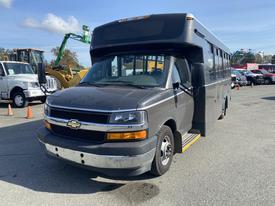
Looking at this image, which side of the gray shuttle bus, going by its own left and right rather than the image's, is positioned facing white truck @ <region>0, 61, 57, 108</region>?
right

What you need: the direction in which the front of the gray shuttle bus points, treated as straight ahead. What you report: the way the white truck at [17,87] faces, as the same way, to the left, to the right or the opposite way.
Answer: to the left

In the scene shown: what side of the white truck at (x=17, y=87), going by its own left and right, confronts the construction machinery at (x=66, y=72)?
left

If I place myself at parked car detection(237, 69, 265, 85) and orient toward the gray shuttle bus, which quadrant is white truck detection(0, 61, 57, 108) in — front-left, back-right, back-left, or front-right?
front-right

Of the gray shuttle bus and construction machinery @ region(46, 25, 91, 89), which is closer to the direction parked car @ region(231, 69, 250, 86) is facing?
the gray shuttle bus

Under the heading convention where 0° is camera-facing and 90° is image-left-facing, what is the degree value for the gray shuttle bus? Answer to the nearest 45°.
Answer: approximately 45°

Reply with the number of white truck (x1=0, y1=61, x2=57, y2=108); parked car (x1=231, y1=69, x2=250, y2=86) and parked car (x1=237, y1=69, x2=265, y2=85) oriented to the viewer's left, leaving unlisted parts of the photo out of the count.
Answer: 0

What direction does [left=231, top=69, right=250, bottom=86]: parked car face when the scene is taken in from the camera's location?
facing the viewer and to the right of the viewer

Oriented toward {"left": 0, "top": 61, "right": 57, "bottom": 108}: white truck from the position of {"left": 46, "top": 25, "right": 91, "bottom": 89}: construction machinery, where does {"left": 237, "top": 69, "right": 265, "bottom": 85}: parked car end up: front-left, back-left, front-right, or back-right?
back-left

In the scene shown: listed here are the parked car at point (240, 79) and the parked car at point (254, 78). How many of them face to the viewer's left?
0

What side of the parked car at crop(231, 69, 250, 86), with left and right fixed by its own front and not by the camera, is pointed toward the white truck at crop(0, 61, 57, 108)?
right

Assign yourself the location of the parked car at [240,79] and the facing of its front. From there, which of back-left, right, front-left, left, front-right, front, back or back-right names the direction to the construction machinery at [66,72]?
right

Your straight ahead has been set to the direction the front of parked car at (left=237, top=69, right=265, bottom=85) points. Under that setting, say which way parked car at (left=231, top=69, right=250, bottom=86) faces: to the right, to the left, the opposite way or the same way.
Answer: the same way

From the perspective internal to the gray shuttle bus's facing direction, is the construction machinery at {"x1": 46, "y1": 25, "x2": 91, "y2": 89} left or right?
on its right

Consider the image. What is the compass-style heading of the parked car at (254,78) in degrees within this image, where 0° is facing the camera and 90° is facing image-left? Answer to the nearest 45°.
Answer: approximately 315°

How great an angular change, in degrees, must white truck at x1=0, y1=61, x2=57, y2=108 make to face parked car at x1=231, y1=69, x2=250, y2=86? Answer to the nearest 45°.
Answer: approximately 90° to its left
